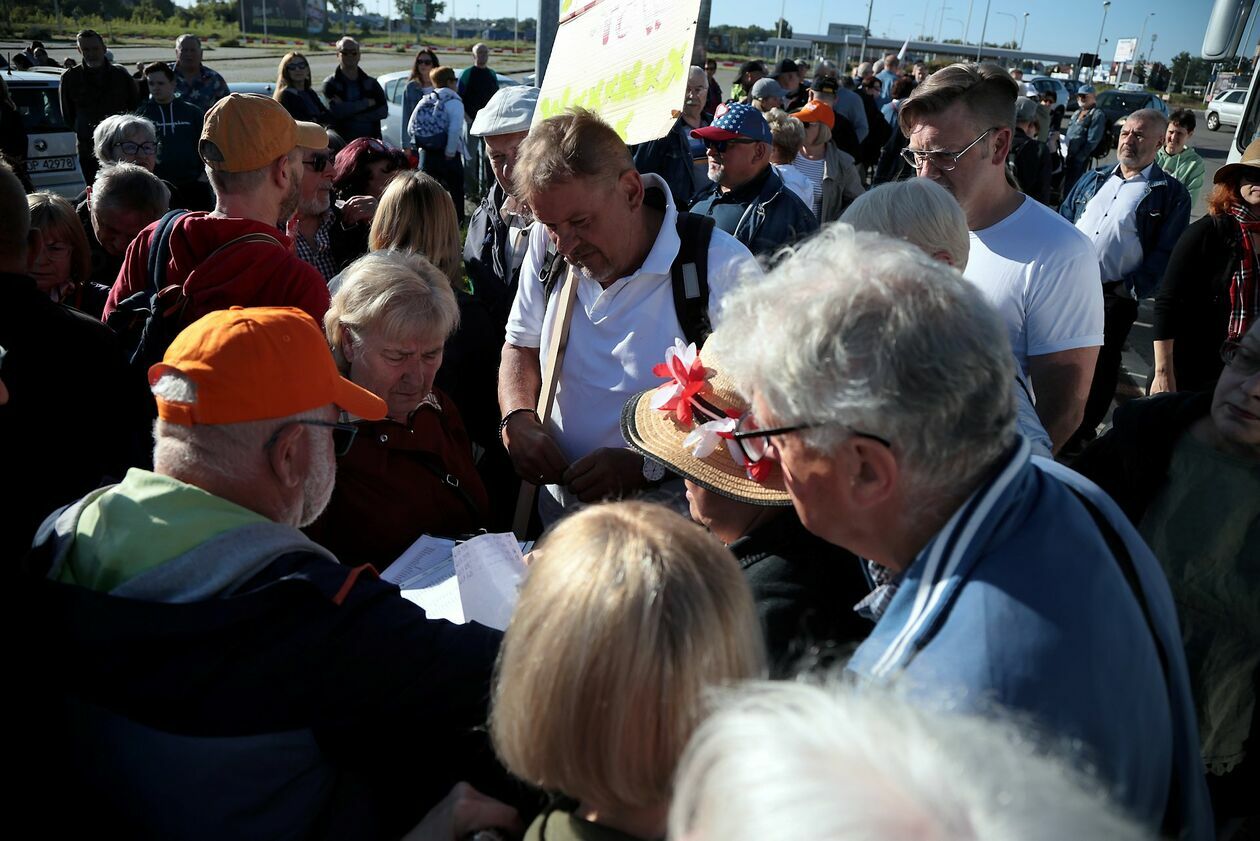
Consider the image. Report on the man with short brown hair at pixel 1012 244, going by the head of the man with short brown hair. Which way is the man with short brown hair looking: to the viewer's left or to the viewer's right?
to the viewer's left

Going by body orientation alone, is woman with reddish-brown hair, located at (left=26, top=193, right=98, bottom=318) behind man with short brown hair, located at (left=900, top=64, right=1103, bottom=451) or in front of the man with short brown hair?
in front

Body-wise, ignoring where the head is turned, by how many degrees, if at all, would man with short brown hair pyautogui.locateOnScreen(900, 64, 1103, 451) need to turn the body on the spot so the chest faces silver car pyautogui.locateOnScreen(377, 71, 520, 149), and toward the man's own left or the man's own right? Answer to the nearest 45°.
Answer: approximately 90° to the man's own right

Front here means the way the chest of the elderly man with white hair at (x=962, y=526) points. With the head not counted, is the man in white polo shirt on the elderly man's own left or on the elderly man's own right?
on the elderly man's own right

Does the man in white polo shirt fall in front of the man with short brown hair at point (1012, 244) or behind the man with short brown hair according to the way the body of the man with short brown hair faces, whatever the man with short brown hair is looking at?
in front

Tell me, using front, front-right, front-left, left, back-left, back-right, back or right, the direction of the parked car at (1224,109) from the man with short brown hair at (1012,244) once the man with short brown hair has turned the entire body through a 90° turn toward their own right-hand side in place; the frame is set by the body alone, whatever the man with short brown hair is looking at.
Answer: front-right

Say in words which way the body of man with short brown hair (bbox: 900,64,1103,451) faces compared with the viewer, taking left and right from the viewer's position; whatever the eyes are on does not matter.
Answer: facing the viewer and to the left of the viewer

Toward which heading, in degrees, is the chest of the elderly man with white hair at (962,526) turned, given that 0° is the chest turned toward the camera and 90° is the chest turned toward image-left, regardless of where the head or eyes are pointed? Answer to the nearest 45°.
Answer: approximately 90°

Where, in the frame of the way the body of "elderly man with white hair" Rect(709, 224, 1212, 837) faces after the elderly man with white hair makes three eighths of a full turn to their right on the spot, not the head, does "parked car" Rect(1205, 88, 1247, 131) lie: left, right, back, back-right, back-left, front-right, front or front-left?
front-left

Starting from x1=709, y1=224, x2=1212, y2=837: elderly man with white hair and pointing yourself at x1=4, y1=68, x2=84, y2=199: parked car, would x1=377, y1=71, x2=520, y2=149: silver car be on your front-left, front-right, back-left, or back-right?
front-right

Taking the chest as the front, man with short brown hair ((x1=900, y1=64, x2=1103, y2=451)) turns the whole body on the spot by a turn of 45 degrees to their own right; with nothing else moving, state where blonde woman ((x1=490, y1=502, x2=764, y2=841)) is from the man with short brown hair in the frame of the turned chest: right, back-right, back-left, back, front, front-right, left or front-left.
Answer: left
